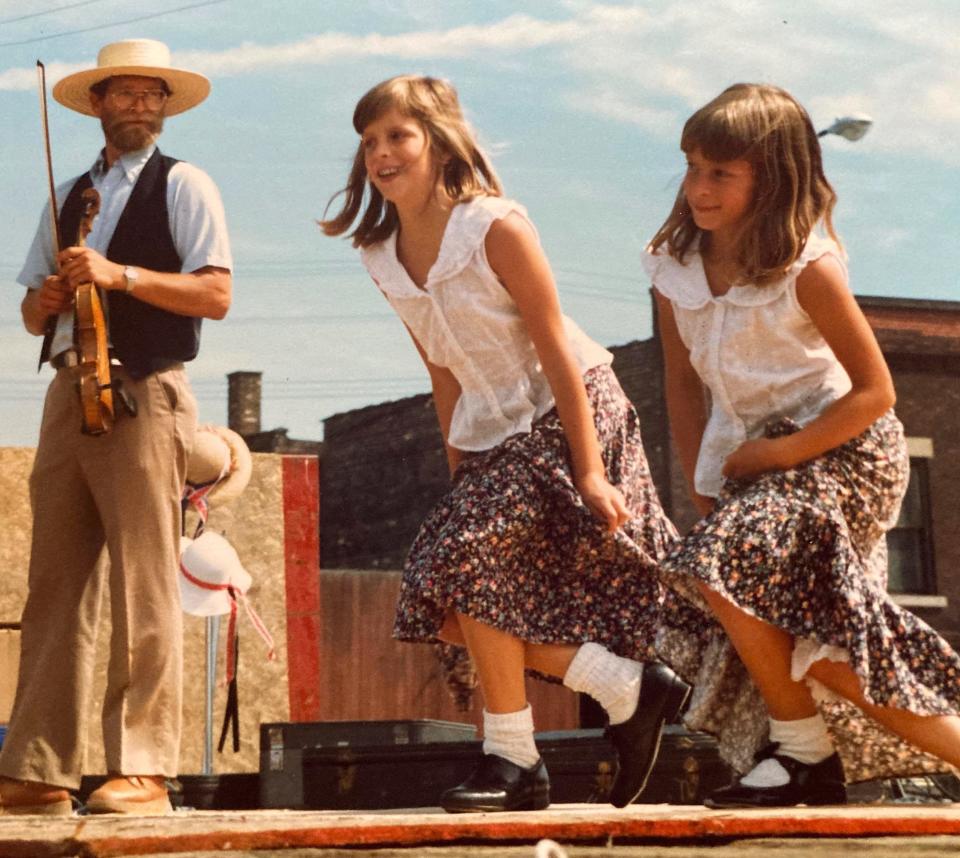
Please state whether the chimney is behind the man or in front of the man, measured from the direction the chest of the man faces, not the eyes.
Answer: behind

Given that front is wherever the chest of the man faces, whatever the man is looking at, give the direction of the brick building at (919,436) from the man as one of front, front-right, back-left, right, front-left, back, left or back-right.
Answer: back

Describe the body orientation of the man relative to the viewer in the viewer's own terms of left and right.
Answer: facing the viewer and to the left of the viewer

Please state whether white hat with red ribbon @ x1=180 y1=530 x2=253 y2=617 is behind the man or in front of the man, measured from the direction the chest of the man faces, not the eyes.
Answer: behind
